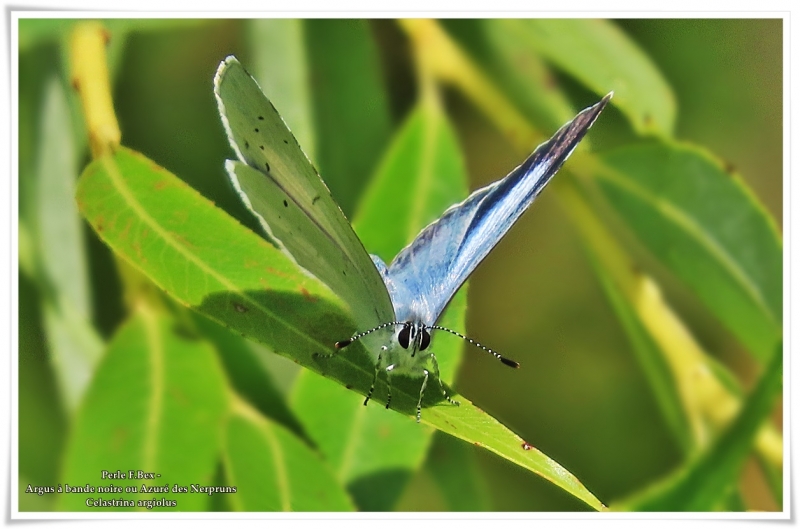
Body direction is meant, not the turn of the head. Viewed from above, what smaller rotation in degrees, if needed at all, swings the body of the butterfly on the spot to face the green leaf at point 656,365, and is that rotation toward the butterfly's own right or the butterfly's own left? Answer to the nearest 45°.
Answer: approximately 135° to the butterfly's own left

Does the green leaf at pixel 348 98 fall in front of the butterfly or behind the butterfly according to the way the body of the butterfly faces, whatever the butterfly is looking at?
behind

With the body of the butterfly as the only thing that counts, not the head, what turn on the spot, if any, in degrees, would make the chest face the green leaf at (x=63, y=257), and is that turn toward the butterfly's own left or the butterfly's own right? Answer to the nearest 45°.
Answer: approximately 135° to the butterfly's own right

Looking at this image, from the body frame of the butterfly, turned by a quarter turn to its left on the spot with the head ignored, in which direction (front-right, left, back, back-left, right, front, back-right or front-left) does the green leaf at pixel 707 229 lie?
front-left

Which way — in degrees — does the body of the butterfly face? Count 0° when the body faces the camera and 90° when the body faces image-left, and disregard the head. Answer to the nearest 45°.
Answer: approximately 0°
